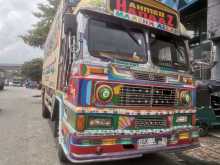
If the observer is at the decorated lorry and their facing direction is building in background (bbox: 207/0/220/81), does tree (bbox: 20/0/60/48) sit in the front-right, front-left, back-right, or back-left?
front-left

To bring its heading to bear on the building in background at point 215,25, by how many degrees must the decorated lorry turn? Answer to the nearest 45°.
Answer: approximately 90° to its left

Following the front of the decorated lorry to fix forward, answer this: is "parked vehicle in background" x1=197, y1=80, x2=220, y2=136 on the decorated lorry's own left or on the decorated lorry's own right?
on the decorated lorry's own left

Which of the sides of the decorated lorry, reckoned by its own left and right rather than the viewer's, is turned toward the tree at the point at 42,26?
back

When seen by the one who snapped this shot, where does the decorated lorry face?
facing the viewer and to the right of the viewer
